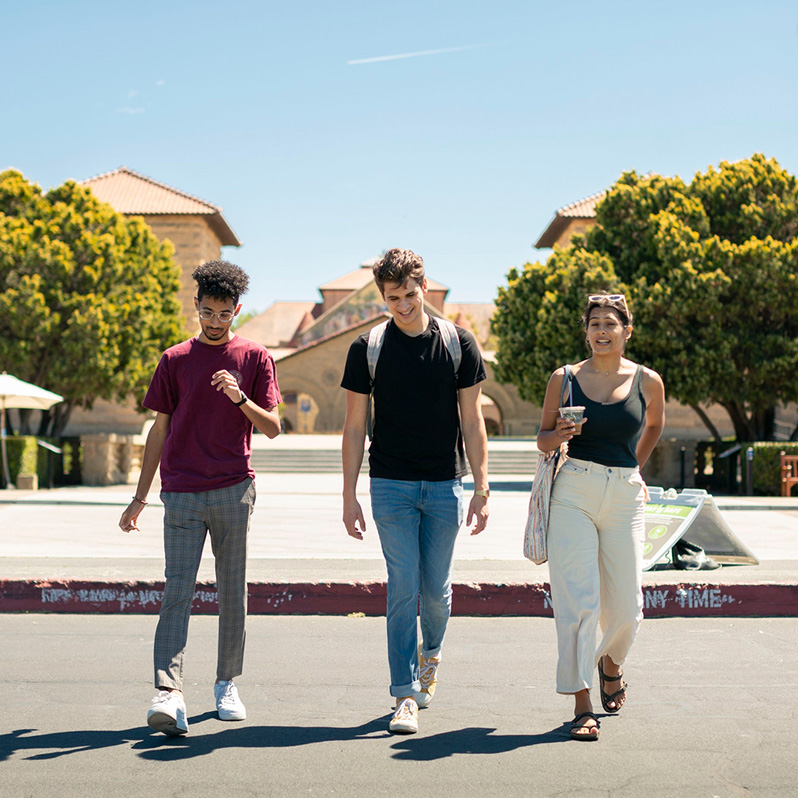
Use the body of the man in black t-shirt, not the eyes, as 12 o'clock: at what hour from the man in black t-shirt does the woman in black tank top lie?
The woman in black tank top is roughly at 9 o'clock from the man in black t-shirt.

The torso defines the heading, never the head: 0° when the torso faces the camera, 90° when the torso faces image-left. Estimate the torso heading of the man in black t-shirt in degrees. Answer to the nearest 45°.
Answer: approximately 0°

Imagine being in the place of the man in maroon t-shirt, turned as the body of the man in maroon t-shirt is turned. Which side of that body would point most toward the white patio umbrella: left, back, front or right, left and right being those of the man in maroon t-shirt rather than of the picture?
back

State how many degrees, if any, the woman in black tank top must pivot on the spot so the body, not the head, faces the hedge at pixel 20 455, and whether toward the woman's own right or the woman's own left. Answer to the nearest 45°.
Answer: approximately 135° to the woman's own right

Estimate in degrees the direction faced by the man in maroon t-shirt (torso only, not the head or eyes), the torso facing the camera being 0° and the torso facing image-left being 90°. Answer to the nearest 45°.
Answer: approximately 0°

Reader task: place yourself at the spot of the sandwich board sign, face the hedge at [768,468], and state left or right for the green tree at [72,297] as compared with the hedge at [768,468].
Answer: left

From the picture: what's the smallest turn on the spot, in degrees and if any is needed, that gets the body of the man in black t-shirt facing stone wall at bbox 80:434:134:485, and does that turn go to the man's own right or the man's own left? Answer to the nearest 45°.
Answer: approximately 180°

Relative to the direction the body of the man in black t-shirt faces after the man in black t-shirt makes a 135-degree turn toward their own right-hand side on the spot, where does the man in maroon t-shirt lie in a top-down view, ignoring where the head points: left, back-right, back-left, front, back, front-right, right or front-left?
front-left

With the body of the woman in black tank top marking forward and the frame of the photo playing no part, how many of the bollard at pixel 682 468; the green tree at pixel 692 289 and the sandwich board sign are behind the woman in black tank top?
3

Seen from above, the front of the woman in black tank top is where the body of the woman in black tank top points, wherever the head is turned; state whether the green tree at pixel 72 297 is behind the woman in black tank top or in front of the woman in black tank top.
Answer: behind
